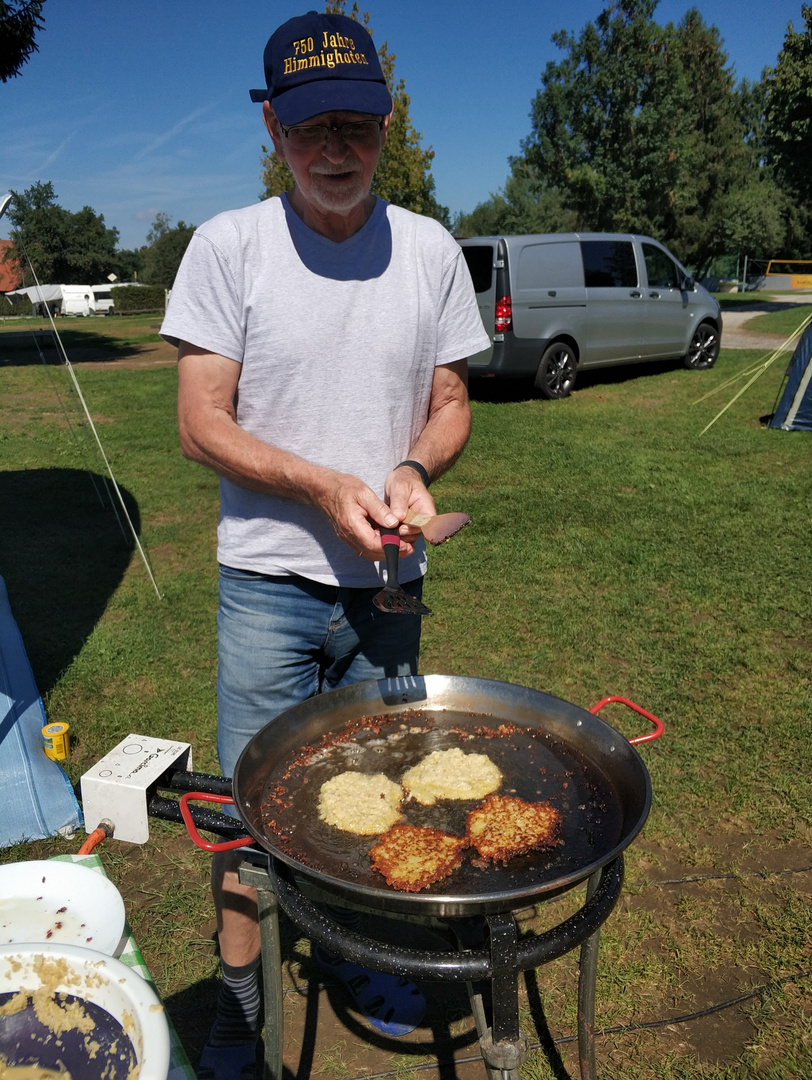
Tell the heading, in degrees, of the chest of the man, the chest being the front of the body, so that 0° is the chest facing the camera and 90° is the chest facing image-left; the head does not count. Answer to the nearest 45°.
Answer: approximately 0°

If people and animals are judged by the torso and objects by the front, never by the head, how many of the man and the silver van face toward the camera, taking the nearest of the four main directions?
1

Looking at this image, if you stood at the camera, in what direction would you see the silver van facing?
facing away from the viewer and to the right of the viewer

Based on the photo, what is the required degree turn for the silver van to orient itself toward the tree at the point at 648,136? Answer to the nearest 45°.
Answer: approximately 45° to its left

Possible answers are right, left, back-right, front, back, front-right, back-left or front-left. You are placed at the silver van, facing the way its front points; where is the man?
back-right
